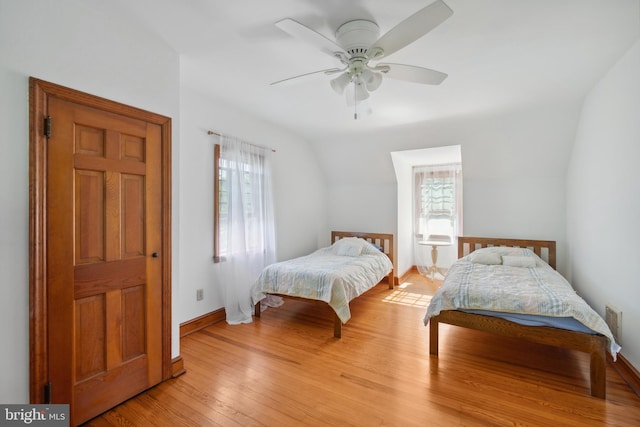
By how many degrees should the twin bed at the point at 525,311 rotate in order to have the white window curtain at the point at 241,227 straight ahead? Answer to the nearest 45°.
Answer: approximately 90° to its right

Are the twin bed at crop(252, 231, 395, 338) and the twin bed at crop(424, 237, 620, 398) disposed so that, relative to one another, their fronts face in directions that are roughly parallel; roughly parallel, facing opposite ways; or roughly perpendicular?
roughly parallel

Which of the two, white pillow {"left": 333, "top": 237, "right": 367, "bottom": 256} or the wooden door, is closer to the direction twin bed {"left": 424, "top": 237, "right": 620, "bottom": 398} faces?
the wooden door

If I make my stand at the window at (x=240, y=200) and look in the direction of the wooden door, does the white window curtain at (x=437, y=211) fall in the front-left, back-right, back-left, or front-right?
back-left

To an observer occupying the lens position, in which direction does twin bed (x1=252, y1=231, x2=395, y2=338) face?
facing the viewer and to the left of the viewer

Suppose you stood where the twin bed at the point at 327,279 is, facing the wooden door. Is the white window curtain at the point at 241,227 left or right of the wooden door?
right

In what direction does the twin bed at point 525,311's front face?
toward the camera

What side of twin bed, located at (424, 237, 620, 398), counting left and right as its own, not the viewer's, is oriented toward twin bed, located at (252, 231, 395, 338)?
right

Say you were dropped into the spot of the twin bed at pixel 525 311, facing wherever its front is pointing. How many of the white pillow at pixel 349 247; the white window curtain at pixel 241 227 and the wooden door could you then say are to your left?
0

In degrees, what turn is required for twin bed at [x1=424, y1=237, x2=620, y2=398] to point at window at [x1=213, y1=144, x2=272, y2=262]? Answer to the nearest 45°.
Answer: approximately 90° to its right

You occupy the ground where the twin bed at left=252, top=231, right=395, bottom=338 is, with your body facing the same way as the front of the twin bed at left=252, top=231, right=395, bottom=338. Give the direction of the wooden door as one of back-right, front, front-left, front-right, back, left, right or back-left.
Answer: front

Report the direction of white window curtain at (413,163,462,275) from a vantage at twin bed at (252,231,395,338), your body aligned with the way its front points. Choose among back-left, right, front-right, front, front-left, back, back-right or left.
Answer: back

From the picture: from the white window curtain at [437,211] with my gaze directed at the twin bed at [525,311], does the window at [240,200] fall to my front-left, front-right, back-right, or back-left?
front-right

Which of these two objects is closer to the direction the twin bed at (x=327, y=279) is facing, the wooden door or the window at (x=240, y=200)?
the wooden door
